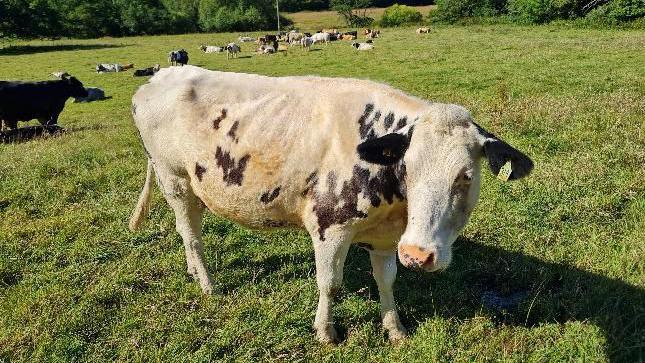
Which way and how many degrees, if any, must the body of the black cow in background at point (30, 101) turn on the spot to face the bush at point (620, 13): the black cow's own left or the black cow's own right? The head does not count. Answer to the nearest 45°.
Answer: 0° — it already faces it

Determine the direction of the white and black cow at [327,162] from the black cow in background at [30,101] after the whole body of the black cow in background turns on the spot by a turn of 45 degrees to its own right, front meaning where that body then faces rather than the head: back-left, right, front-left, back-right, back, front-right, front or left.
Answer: front-right

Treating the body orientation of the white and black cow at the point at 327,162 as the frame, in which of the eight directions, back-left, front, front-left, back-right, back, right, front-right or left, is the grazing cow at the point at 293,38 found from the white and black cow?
back-left

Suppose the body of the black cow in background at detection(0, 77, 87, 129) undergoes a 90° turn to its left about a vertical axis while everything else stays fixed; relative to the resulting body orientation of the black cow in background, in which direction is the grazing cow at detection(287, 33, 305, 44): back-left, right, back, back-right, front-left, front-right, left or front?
front-right

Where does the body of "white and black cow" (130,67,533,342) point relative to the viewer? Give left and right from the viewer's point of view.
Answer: facing the viewer and to the right of the viewer

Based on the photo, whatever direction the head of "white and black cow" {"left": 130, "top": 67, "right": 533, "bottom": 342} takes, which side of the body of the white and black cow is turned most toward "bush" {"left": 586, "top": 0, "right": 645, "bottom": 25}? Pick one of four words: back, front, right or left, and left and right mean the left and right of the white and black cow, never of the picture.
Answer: left

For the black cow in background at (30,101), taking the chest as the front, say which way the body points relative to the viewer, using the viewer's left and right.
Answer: facing to the right of the viewer
